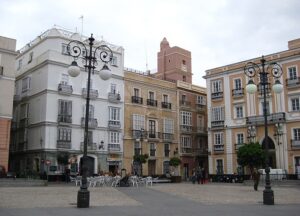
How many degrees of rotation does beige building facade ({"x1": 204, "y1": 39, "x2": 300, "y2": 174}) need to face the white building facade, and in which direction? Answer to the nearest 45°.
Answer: approximately 45° to its right

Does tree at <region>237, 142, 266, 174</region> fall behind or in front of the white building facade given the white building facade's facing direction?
in front

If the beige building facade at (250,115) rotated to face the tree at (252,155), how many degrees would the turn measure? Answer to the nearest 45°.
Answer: approximately 45° to its left

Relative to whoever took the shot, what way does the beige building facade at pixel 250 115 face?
facing the viewer and to the left of the viewer

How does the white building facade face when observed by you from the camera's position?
facing the viewer and to the right of the viewer

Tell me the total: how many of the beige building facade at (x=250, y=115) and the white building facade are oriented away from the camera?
0

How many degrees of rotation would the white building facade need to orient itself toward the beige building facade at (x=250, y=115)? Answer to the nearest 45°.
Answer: approximately 45° to its left
